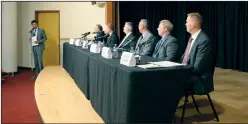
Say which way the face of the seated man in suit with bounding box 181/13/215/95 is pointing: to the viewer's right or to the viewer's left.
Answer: to the viewer's left

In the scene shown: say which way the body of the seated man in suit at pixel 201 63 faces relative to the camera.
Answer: to the viewer's left

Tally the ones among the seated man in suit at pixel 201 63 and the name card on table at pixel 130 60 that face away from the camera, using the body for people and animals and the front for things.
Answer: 0

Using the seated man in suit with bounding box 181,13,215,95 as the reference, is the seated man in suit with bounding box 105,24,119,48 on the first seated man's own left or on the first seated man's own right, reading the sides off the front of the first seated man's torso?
on the first seated man's own right

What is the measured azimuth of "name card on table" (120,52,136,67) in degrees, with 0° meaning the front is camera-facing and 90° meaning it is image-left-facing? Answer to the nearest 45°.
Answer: approximately 45°
